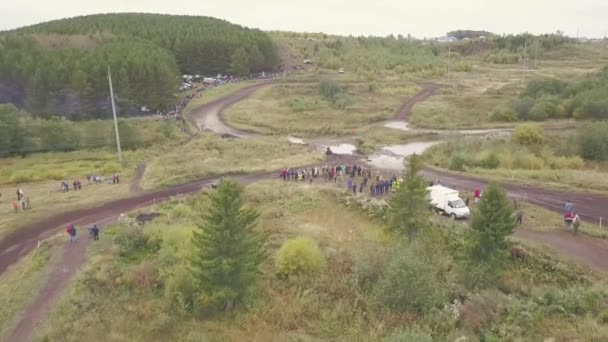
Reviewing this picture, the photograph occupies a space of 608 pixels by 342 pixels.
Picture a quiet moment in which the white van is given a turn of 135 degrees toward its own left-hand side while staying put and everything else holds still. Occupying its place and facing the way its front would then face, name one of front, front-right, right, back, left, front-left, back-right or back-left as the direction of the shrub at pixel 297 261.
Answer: back-left

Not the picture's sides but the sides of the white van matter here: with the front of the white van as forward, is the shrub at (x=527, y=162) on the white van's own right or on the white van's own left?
on the white van's own left

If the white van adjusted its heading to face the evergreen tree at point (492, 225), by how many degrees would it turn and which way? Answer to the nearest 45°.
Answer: approximately 45° to its right

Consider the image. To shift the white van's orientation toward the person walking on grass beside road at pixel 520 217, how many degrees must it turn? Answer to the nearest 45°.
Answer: approximately 45° to its left

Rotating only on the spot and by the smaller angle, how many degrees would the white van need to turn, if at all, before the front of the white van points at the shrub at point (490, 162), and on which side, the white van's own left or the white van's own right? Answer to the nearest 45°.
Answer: approximately 135° to the white van's own left

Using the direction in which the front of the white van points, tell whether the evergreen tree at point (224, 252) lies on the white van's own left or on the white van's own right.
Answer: on the white van's own right

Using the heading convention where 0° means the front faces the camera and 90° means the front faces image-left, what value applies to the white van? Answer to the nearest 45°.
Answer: approximately 315°

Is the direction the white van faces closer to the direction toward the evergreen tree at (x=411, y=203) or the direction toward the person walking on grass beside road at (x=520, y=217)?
the person walking on grass beside road

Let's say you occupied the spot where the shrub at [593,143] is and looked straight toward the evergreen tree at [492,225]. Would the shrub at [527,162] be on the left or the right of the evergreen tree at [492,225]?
right

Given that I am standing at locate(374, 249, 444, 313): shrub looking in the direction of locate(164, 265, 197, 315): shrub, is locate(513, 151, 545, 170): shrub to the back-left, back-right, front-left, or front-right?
back-right

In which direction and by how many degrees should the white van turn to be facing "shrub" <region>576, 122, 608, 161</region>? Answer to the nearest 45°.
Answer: approximately 90° to its left

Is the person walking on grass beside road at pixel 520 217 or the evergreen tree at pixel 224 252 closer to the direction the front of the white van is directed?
the person walking on grass beside road

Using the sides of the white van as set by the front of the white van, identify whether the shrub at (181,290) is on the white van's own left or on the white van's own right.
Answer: on the white van's own right
